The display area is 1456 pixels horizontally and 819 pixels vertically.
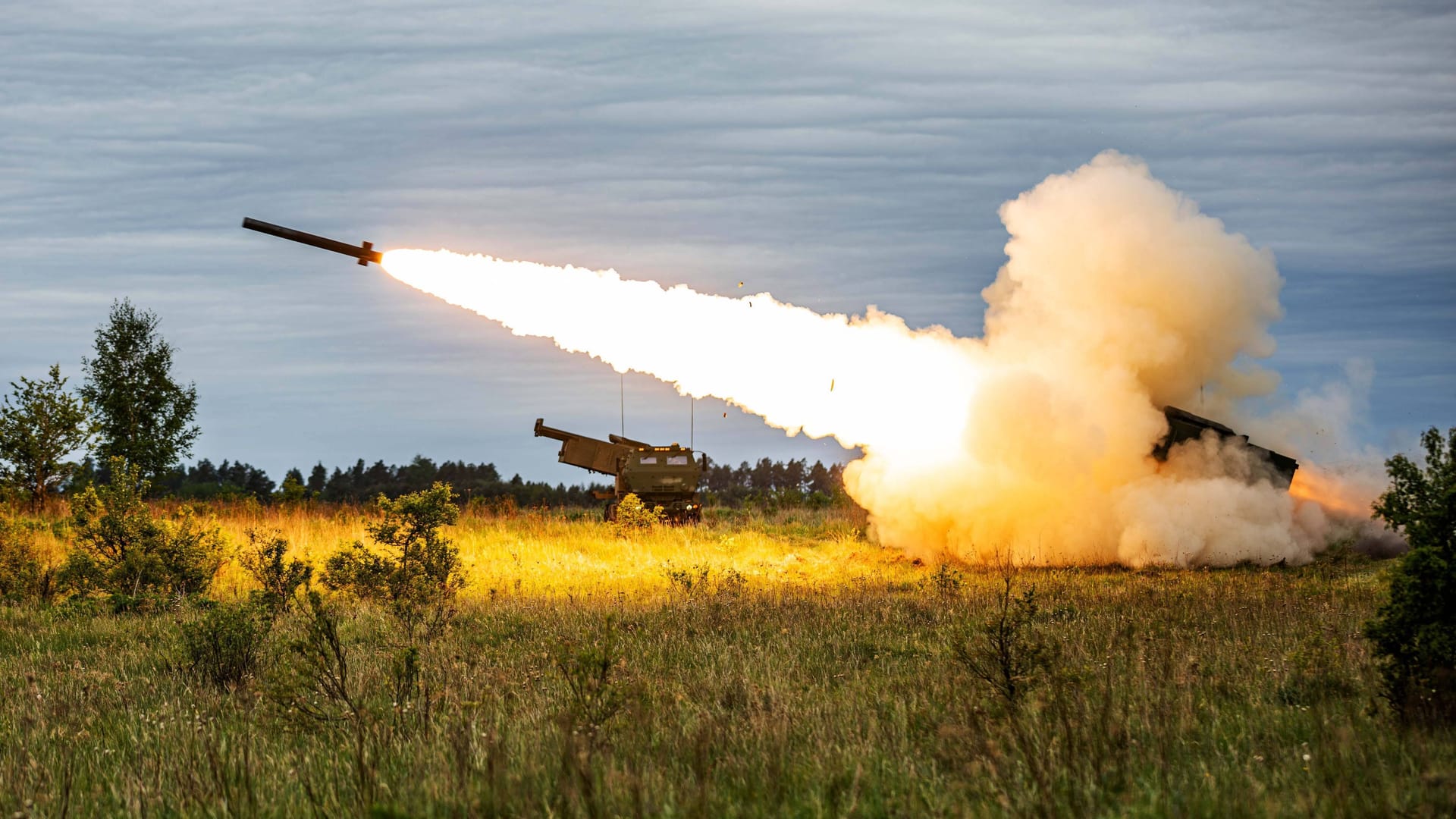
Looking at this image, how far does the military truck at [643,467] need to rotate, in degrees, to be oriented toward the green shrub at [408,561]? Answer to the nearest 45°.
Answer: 0° — it already faces it

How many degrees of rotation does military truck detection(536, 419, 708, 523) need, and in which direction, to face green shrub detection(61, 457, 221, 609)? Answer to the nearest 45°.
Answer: approximately 45° to its right

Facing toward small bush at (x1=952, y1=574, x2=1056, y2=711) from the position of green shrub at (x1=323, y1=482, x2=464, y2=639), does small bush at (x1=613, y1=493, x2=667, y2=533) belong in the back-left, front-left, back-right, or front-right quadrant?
back-left

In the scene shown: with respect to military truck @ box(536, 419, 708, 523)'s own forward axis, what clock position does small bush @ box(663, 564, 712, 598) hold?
The small bush is roughly at 12 o'clock from the military truck.

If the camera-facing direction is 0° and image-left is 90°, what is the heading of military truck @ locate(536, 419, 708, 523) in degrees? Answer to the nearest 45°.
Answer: approximately 0°

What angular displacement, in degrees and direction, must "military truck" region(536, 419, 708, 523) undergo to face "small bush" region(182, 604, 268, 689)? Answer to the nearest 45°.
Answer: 0° — it already faces it

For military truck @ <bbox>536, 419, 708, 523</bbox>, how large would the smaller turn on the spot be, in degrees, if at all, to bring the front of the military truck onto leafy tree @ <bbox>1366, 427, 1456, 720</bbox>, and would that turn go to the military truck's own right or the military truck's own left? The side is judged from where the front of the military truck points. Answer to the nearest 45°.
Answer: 0° — it already faces it

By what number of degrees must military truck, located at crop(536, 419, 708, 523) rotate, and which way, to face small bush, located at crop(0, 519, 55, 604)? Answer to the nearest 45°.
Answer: approximately 45° to its right

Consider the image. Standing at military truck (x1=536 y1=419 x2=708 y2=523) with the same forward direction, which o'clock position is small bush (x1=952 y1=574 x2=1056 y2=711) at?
The small bush is roughly at 12 o'clock from the military truck.
